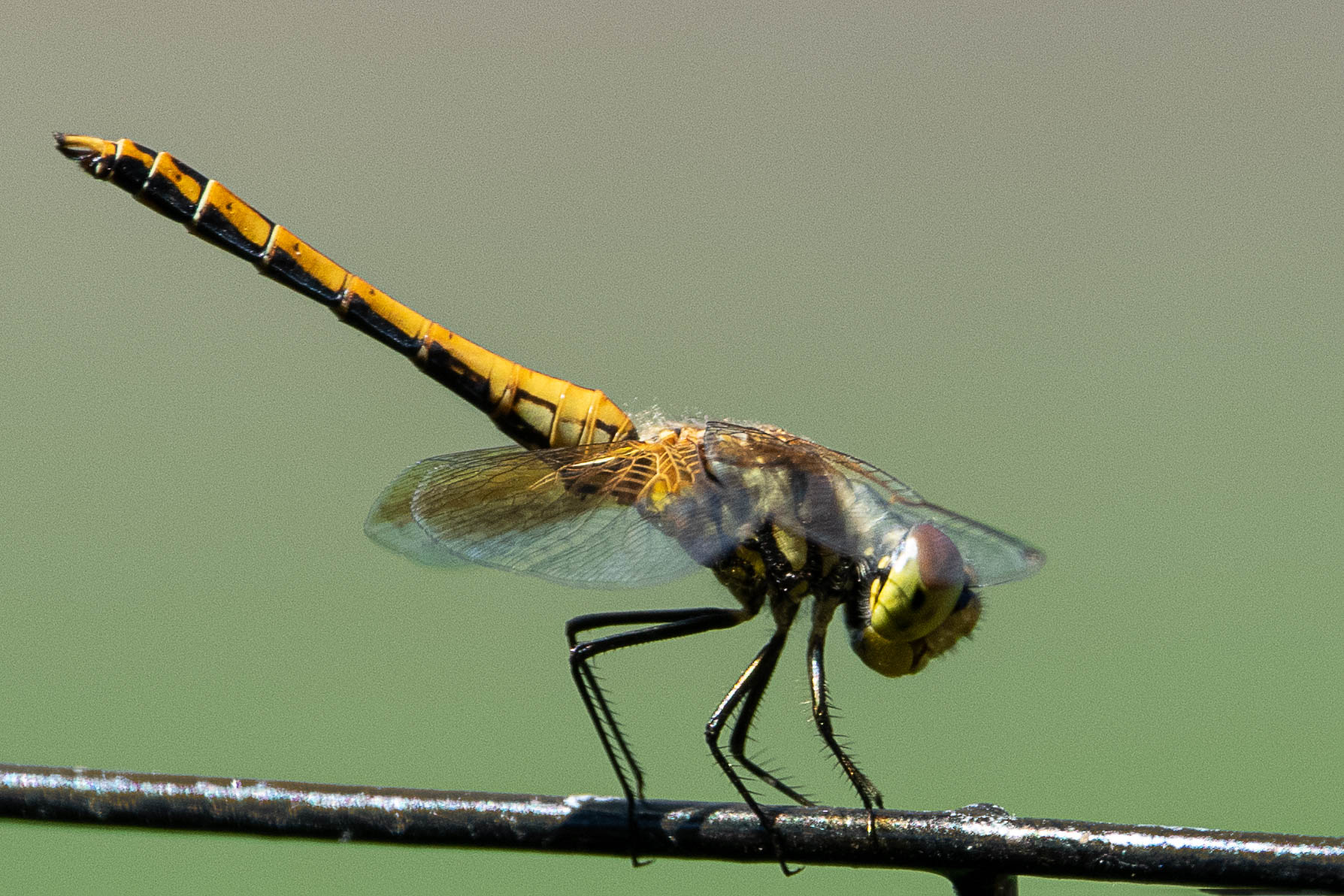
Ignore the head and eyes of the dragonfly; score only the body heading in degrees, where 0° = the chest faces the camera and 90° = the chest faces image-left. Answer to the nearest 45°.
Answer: approximately 270°
